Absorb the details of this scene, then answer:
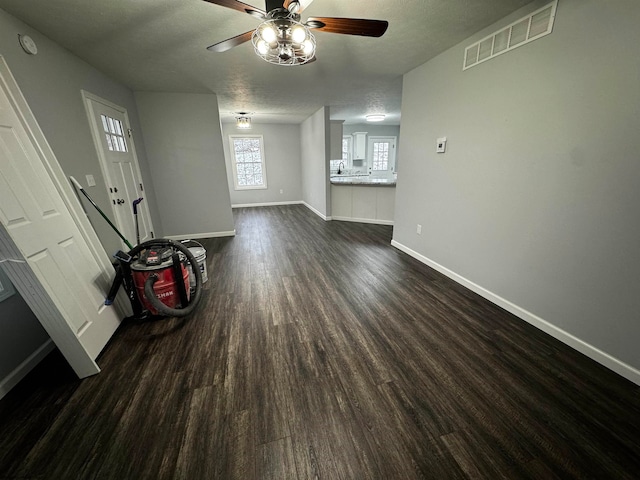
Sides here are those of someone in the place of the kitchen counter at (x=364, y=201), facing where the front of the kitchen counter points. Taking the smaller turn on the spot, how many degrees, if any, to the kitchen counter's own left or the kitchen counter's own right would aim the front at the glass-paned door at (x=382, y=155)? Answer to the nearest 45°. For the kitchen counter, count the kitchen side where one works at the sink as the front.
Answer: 0° — it already faces it

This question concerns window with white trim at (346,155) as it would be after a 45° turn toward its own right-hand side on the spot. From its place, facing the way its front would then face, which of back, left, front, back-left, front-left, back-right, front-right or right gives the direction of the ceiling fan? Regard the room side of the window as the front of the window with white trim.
front-left

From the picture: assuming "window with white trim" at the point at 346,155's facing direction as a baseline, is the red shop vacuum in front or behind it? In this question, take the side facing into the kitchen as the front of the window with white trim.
in front

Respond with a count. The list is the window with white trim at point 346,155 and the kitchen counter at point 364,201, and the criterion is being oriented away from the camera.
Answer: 1

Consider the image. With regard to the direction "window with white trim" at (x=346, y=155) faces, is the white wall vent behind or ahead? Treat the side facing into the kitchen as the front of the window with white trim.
ahead

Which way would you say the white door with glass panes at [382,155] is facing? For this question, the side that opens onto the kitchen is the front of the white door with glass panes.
toward the camera

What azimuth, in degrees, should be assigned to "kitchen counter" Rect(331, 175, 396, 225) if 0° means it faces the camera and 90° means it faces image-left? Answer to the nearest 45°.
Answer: approximately 180°

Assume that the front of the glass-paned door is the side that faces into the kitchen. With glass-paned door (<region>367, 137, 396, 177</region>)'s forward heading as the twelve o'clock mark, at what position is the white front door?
The white front door is roughly at 1 o'clock from the glass-paned door.

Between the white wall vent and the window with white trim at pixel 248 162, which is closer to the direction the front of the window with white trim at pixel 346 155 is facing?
the white wall vent

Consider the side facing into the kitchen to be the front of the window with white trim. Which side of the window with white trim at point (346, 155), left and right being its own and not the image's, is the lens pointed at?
front
